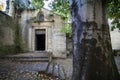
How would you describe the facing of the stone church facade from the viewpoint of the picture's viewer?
facing the viewer

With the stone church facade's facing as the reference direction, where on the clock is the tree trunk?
The tree trunk is roughly at 12 o'clock from the stone church facade.

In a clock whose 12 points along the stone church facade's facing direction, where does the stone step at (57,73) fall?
The stone step is roughly at 12 o'clock from the stone church facade.
